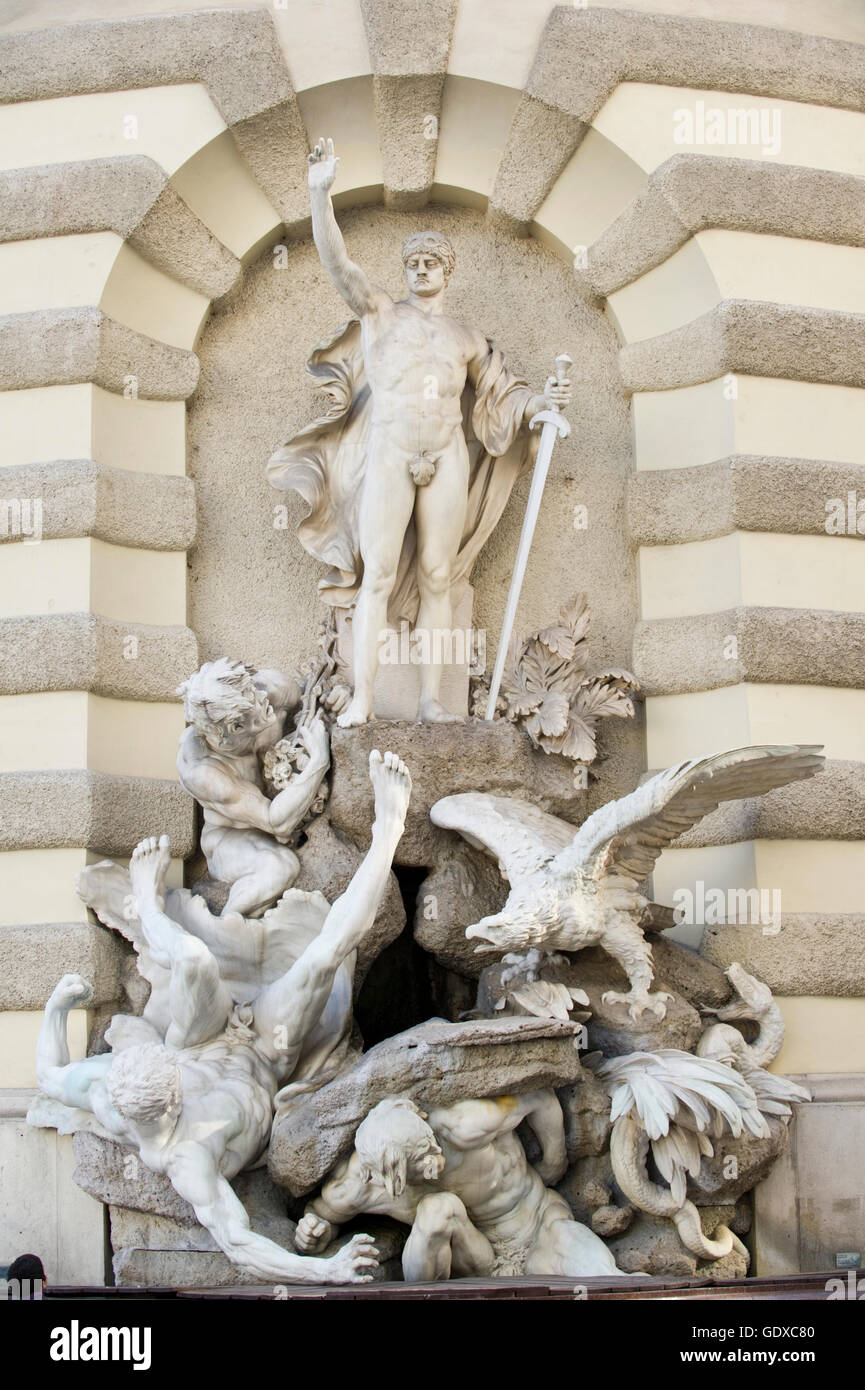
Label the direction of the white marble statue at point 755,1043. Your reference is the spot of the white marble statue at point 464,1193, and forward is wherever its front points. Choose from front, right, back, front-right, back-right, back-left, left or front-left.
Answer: back-left

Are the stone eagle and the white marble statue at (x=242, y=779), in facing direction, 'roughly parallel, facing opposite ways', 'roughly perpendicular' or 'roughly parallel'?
roughly perpendicular

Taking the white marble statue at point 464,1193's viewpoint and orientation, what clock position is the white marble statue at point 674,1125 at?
the white marble statue at point 674,1125 is roughly at 8 o'clock from the white marble statue at point 464,1193.

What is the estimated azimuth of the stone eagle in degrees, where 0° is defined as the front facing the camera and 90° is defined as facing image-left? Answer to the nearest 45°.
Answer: approximately 45°

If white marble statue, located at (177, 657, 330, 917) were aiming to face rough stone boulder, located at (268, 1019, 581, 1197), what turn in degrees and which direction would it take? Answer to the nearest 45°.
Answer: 0° — it already faces it
